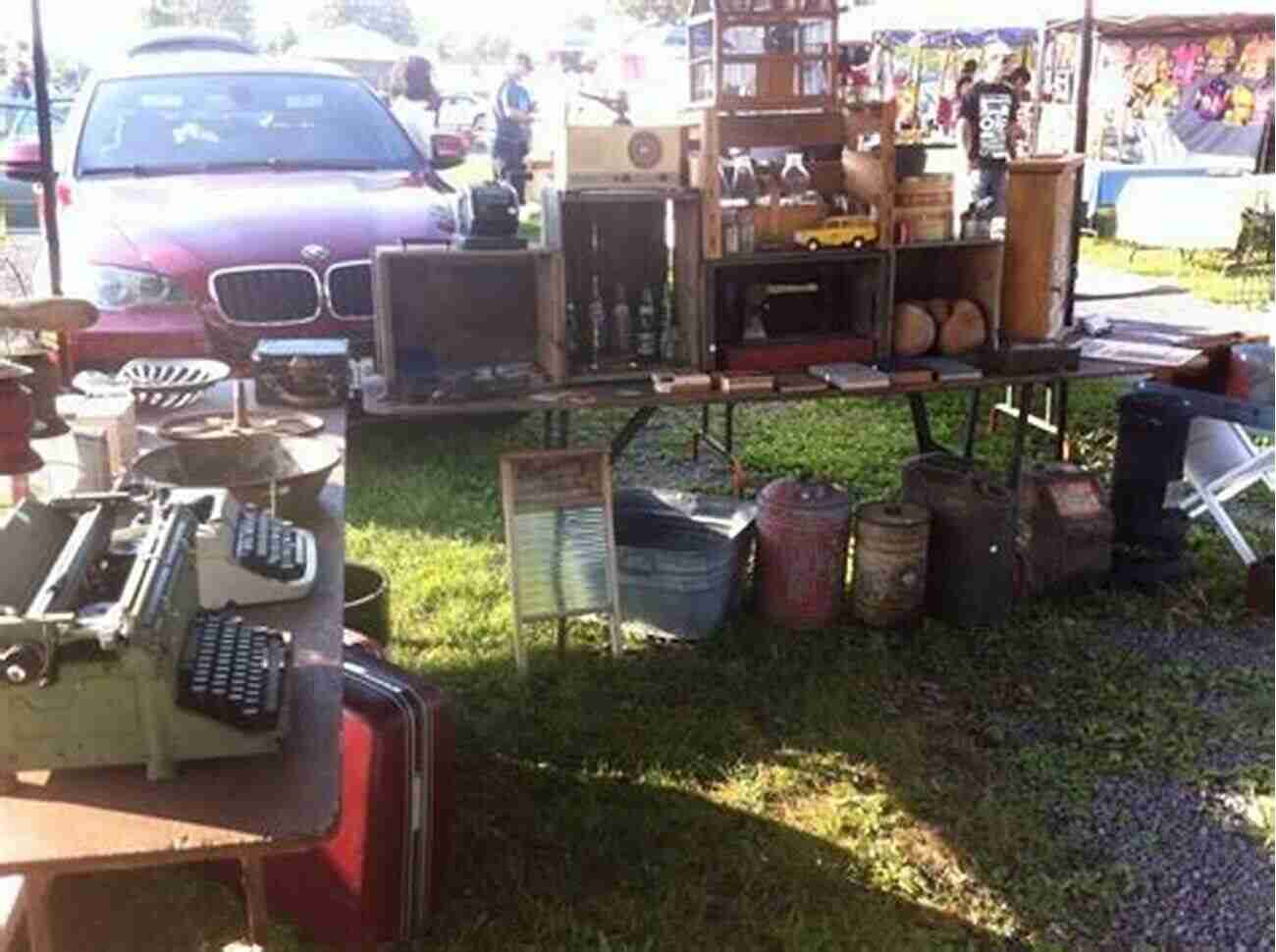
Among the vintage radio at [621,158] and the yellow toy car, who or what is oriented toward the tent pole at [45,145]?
the yellow toy car

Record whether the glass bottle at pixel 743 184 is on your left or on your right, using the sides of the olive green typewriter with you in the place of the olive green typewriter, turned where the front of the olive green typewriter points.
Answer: on your left

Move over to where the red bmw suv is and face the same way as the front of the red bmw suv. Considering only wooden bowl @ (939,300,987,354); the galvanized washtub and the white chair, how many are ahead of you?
3

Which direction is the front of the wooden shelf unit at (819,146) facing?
toward the camera

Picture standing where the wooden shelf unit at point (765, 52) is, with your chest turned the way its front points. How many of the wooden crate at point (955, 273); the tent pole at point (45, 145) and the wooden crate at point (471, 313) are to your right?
2

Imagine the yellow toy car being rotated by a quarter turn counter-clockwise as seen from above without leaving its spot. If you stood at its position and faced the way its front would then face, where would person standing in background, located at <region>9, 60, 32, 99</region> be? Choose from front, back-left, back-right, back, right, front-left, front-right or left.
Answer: back-right

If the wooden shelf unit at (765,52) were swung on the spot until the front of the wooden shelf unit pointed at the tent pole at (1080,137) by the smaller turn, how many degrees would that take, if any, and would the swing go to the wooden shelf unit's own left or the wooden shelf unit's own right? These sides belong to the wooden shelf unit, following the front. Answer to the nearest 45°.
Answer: approximately 135° to the wooden shelf unit's own left

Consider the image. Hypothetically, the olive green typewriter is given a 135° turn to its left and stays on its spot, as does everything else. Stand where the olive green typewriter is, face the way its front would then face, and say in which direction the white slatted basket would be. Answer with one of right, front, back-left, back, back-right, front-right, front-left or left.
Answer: front-right

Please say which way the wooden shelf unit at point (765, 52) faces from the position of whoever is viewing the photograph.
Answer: facing the viewer
